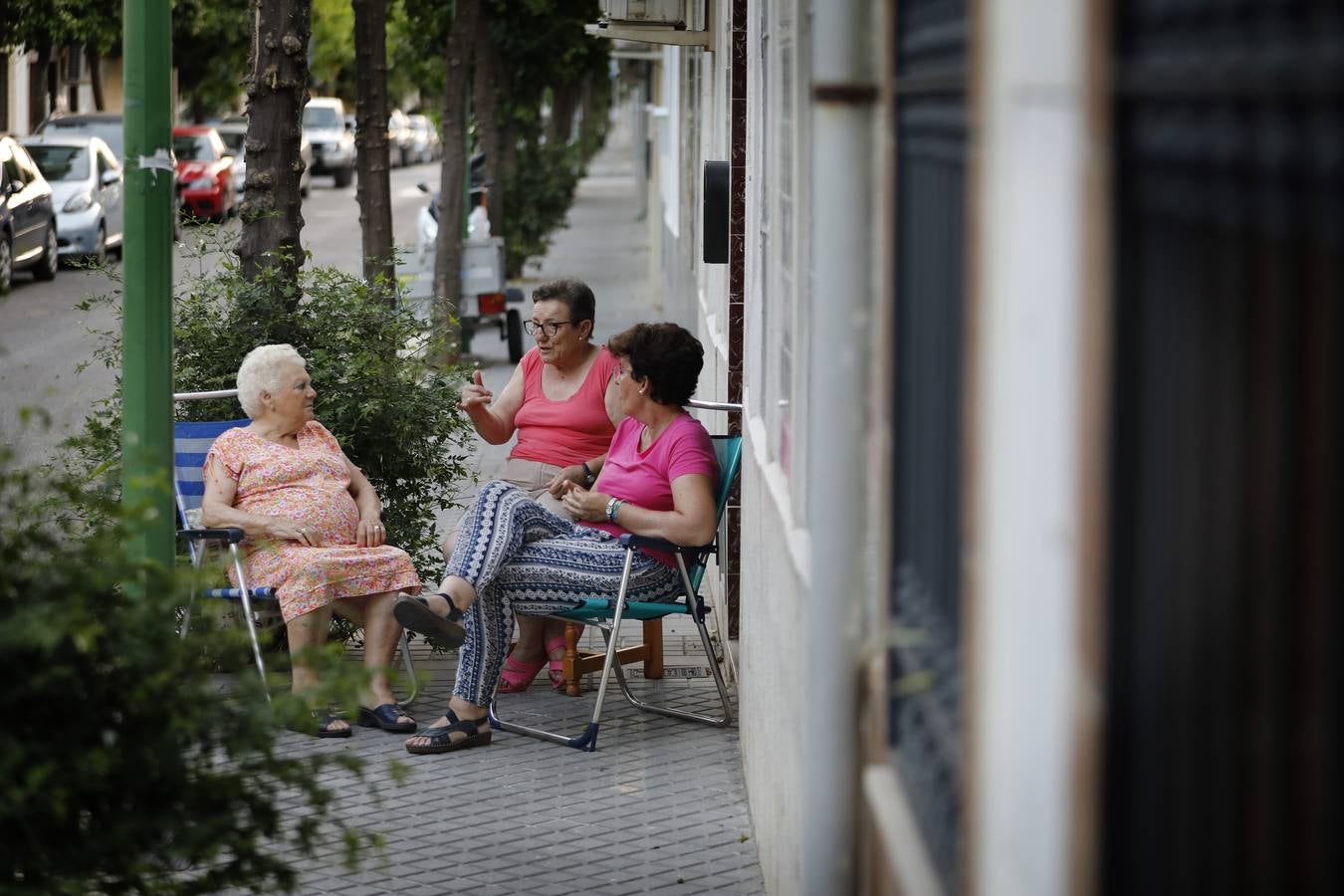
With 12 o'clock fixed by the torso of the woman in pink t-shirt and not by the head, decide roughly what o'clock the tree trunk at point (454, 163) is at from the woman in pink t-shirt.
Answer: The tree trunk is roughly at 3 o'clock from the woman in pink t-shirt.

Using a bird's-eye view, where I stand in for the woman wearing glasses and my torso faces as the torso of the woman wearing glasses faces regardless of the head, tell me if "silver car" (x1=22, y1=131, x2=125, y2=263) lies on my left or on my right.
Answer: on my right

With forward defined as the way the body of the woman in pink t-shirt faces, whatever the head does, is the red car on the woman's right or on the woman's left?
on the woman's right

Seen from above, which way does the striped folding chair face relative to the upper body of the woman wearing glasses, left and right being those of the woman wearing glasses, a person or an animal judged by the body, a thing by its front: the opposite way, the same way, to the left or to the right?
to the left

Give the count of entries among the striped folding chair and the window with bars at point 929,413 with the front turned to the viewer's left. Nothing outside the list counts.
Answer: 1

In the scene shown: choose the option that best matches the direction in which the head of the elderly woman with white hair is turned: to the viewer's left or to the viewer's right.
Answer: to the viewer's right

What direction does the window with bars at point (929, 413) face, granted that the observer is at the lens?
facing to the left of the viewer

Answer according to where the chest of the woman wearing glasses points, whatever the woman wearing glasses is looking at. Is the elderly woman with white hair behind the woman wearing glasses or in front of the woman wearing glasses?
in front

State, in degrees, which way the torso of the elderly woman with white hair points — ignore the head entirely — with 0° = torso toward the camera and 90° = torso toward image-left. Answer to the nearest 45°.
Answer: approximately 315°

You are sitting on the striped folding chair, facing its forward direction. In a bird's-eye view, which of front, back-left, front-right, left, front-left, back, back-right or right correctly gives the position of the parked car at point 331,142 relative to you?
back-left

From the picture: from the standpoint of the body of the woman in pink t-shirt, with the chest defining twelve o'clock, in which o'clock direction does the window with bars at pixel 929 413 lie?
The window with bars is roughly at 9 o'clock from the woman in pink t-shirt.

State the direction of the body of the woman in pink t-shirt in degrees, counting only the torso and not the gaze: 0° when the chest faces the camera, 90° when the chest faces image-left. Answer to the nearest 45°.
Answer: approximately 90°

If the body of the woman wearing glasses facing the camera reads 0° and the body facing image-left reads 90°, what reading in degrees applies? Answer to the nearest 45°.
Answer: approximately 45°

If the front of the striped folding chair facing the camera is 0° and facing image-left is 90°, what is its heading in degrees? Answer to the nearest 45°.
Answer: approximately 315°
